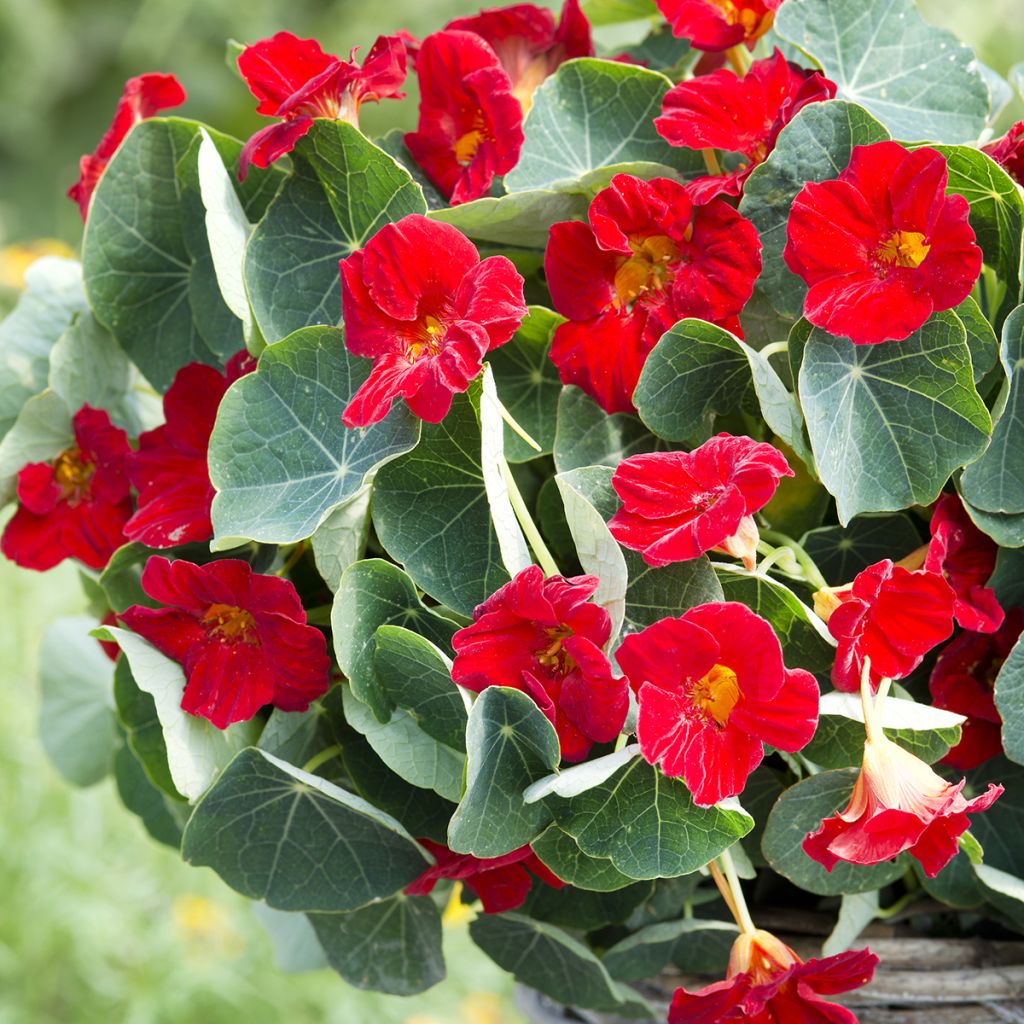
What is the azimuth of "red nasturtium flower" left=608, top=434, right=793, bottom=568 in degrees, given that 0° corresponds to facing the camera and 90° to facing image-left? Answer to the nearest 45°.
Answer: approximately 45°

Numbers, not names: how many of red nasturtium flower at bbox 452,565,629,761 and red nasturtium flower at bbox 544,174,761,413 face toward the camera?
2
